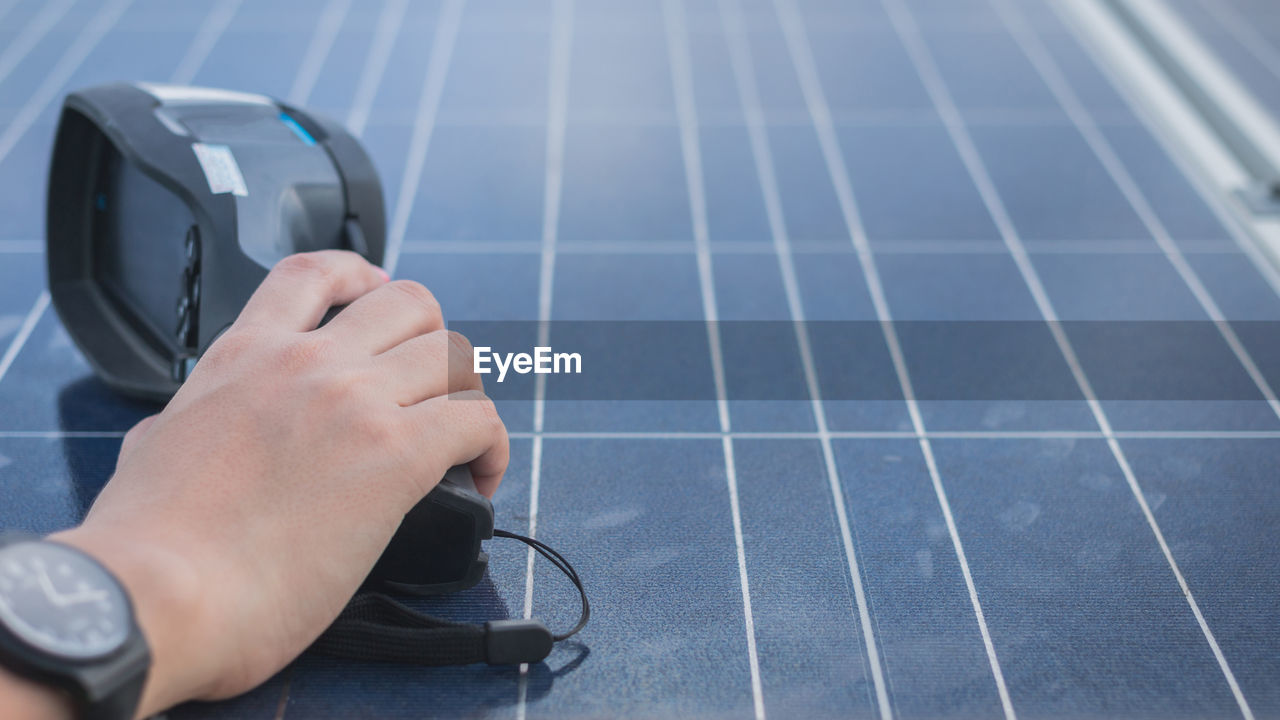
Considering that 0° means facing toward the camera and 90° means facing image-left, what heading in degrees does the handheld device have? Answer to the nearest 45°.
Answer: approximately 45°
